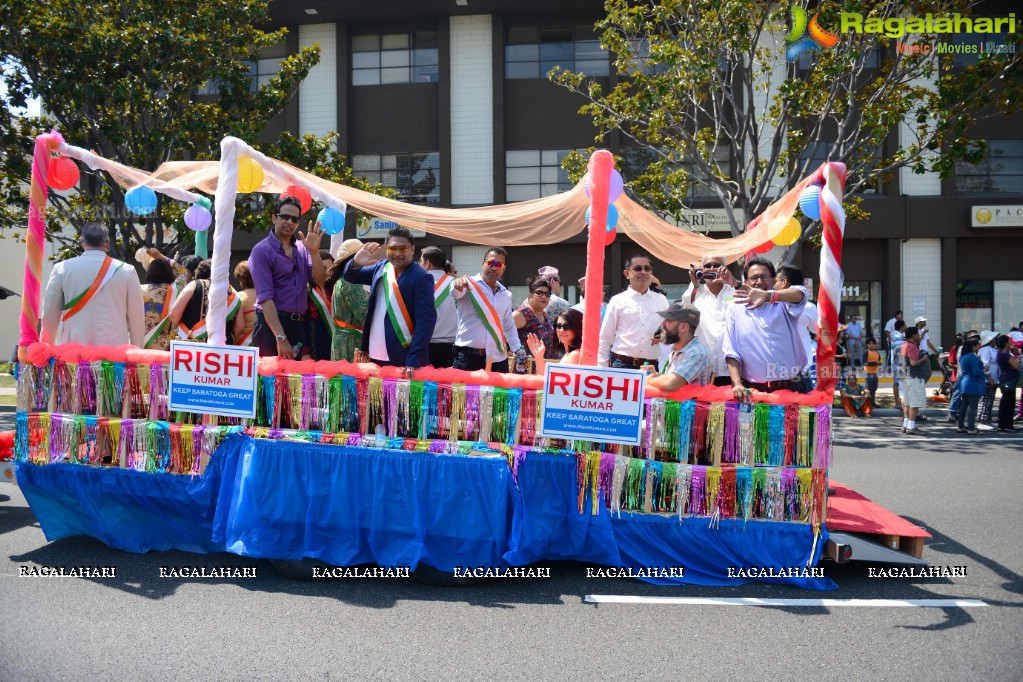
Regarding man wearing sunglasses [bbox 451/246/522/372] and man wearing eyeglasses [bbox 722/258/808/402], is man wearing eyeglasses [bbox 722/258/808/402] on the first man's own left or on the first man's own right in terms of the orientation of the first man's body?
on the first man's own left

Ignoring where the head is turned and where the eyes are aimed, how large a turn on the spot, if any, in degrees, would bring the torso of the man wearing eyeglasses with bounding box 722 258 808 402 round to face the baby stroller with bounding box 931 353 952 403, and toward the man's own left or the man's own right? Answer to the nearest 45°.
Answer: approximately 180°

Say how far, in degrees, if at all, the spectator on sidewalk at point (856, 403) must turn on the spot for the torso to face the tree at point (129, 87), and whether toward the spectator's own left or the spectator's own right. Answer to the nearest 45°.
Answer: approximately 45° to the spectator's own right

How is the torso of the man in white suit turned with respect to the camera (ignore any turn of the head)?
away from the camera

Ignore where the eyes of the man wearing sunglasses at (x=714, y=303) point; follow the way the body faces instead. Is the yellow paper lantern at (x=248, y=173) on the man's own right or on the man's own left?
on the man's own right

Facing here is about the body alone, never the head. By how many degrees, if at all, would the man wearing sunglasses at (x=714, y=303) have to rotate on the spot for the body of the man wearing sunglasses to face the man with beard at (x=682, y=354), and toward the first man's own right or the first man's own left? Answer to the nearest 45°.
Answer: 0° — they already face them

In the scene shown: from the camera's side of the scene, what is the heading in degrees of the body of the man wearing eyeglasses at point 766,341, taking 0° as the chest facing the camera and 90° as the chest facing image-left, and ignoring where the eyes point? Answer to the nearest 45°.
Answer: approximately 0°

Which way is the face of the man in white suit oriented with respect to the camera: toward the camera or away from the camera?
away from the camera

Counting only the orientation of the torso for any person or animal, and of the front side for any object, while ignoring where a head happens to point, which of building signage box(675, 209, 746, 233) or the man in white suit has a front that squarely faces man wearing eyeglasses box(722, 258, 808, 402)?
the building signage
